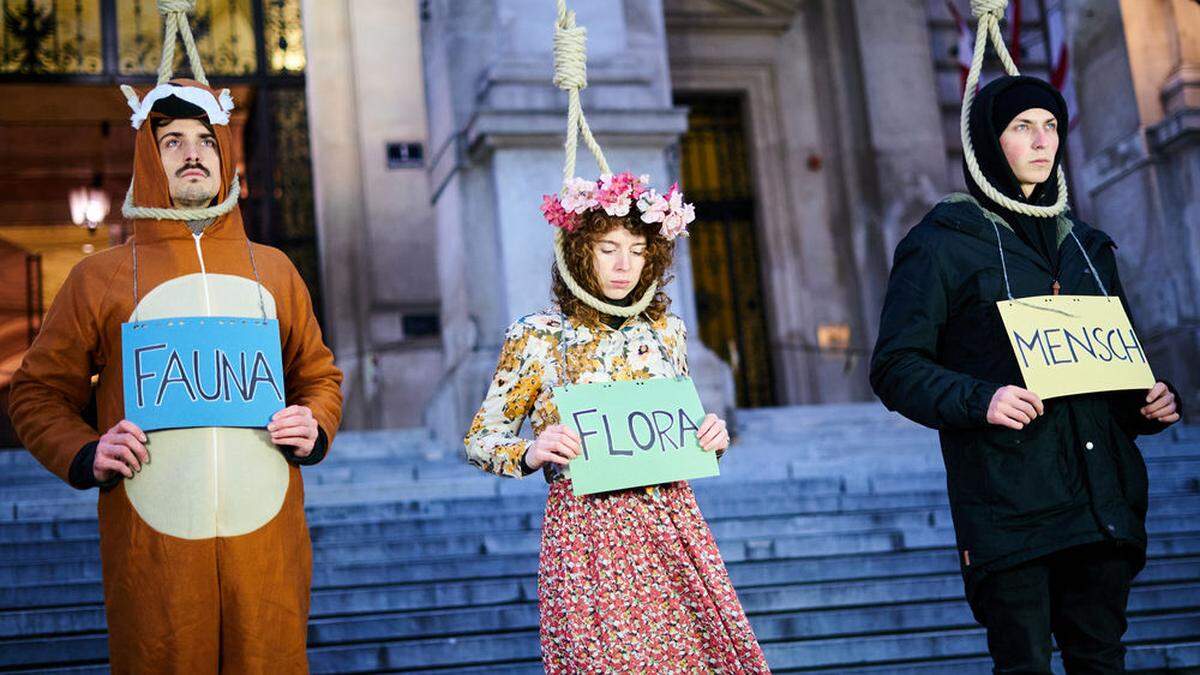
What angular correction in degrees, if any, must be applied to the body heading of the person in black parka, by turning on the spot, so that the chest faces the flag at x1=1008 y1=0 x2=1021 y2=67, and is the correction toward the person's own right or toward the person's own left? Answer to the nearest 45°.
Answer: approximately 135° to the person's own left

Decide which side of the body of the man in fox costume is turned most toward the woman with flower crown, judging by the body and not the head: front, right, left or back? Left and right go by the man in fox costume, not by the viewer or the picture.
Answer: left

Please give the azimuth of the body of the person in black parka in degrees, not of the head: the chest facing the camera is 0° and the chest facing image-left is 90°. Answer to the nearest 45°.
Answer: approximately 315°

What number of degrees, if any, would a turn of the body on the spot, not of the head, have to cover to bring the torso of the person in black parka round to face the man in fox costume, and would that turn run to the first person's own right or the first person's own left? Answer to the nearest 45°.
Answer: approximately 135° to the first person's own right

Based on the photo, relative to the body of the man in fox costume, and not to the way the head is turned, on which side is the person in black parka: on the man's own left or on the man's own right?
on the man's own left

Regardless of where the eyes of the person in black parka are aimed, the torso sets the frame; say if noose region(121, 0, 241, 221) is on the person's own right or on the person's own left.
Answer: on the person's own right

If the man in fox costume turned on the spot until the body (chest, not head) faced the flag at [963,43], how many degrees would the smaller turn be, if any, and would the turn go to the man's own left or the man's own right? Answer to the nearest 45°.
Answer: approximately 135° to the man's own left

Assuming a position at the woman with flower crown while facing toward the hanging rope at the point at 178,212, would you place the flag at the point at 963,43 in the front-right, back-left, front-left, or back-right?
back-right

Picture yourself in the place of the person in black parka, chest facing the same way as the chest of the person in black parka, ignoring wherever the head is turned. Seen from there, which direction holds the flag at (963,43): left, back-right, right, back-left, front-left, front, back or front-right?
back-left
